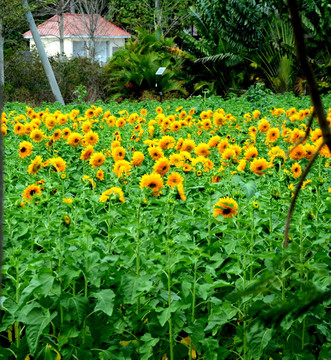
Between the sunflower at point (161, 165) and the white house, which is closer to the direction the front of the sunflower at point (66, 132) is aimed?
the sunflower

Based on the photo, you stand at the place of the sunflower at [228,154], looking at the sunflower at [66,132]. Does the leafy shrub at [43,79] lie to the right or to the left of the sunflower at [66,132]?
right

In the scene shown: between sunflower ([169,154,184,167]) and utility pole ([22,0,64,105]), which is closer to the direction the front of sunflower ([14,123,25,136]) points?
the sunflower

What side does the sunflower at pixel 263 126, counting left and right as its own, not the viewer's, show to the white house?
back

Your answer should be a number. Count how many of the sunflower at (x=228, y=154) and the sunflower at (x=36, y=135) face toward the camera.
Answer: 2

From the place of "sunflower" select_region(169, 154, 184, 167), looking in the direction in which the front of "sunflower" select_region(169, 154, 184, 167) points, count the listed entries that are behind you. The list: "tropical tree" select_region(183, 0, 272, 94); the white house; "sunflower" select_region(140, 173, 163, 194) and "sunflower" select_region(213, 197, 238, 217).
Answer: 2

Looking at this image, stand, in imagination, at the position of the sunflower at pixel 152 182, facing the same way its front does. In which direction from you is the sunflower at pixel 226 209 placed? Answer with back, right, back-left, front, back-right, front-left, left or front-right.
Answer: front-left
